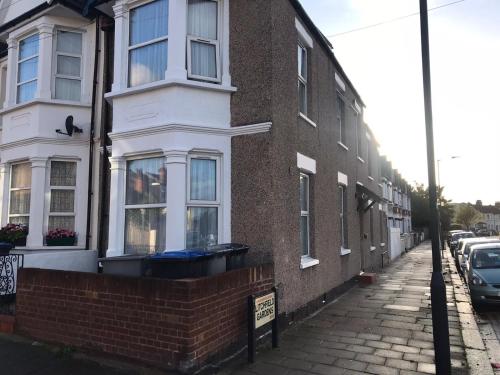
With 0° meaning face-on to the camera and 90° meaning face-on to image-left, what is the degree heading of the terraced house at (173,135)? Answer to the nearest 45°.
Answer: approximately 45°

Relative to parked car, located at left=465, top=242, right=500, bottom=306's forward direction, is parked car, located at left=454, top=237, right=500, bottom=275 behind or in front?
behind

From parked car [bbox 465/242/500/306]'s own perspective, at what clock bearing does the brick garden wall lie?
The brick garden wall is roughly at 1 o'clock from the parked car.

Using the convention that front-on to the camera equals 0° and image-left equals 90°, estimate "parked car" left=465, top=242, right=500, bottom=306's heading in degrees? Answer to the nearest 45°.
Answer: approximately 0°

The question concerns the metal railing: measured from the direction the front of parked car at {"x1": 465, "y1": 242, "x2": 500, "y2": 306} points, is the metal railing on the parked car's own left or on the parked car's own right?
on the parked car's own right

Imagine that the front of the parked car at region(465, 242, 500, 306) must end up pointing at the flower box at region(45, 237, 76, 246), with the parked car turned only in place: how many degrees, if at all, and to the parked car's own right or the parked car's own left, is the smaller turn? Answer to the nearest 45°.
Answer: approximately 45° to the parked car's own right

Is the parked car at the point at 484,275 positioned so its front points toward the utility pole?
yes

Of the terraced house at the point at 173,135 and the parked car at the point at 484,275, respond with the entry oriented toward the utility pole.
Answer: the parked car
